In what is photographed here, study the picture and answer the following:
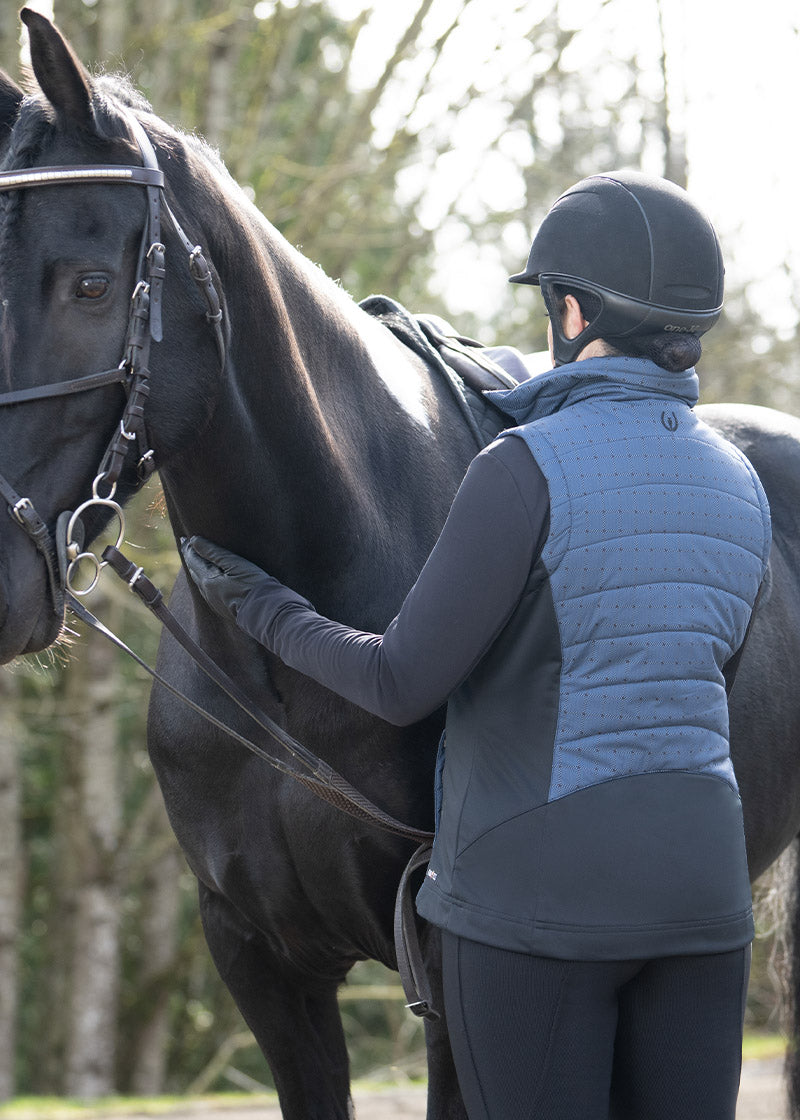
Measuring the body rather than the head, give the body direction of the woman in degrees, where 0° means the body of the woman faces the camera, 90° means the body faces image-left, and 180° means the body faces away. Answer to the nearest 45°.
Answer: approximately 135°

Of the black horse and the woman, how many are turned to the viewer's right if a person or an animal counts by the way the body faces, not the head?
0

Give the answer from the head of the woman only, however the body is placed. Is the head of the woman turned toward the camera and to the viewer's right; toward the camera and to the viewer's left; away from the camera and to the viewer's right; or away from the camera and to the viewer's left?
away from the camera and to the viewer's left

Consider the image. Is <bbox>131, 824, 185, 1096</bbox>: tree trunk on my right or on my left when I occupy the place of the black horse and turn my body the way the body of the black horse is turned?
on my right

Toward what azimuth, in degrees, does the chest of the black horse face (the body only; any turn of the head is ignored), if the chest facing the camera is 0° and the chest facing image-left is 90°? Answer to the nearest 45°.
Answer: approximately 45°

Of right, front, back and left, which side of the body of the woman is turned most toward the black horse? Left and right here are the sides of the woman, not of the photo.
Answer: front

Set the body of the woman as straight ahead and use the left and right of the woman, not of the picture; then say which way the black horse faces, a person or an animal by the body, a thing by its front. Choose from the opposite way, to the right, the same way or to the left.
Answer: to the left
